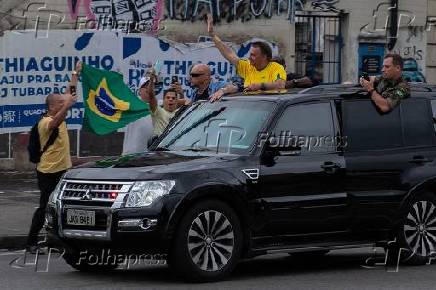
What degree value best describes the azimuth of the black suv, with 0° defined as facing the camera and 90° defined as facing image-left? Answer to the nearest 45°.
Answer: approximately 45°

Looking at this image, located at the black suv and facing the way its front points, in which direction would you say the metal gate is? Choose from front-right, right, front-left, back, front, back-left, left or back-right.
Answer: back-right

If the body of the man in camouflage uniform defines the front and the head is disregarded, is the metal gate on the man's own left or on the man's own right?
on the man's own right

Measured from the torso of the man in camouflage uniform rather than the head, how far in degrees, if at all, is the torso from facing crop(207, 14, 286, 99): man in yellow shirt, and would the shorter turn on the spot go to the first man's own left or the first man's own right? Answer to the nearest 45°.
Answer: approximately 45° to the first man's own right

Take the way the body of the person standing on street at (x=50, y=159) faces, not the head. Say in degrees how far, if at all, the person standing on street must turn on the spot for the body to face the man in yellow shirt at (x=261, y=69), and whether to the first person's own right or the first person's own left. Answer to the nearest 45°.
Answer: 0° — they already face them
